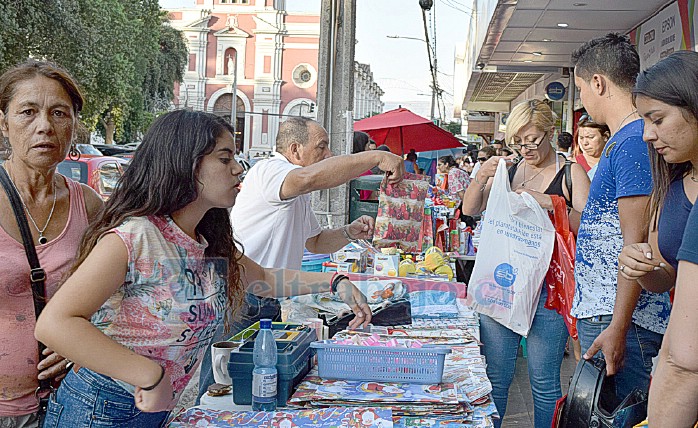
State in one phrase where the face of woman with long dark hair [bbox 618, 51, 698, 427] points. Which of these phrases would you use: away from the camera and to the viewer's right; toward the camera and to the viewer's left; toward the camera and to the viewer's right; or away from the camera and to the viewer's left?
toward the camera and to the viewer's left

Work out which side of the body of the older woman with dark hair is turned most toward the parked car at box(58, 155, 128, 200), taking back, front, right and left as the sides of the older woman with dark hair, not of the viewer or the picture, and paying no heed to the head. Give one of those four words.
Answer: back

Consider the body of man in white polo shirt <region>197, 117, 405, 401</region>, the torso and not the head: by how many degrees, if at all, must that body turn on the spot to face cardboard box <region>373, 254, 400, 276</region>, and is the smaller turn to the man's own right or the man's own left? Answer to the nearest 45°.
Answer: approximately 45° to the man's own left

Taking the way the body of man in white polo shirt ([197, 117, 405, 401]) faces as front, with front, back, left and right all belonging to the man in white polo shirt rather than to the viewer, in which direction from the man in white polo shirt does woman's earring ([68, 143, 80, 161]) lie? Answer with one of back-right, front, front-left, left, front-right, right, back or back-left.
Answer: back-right

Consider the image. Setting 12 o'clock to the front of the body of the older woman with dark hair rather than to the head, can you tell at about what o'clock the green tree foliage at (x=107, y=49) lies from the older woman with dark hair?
The green tree foliage is roughly at 6 o'clock from the older woman with dark hair.

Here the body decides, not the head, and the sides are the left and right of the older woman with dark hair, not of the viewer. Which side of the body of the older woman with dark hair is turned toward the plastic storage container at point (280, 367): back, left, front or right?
left

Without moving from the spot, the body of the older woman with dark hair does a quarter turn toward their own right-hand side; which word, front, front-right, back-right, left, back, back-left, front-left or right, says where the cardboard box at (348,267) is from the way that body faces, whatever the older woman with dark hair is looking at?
back-right

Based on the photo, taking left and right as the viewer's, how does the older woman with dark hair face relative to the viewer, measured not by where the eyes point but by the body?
facing the viewer

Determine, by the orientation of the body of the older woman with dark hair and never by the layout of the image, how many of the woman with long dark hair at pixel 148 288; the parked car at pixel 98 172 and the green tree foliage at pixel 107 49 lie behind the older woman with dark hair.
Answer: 2

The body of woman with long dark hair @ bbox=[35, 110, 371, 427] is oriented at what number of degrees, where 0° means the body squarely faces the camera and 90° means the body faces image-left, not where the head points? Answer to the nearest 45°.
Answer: approximately 315°

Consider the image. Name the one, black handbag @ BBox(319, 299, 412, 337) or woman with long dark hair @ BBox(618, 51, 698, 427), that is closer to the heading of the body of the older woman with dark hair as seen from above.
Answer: the woman with long dark hair

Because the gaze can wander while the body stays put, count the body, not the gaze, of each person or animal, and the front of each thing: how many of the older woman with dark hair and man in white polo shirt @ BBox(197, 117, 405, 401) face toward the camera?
1

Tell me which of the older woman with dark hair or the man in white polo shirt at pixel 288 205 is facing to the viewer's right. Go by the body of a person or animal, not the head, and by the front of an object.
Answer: the man in white polo shirt

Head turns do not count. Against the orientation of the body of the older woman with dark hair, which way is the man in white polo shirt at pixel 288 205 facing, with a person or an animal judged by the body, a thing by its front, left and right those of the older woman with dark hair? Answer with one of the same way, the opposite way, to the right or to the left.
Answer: to the left

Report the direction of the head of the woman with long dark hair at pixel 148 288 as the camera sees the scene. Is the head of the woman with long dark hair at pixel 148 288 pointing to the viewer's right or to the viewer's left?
to the viewer's right

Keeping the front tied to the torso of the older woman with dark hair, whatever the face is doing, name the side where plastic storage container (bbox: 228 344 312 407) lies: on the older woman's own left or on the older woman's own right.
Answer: on the older woman's own left

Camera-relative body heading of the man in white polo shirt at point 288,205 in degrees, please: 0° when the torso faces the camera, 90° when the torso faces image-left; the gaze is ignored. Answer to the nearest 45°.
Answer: approximately 270°

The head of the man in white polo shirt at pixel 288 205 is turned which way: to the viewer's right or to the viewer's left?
to the viewer's right
